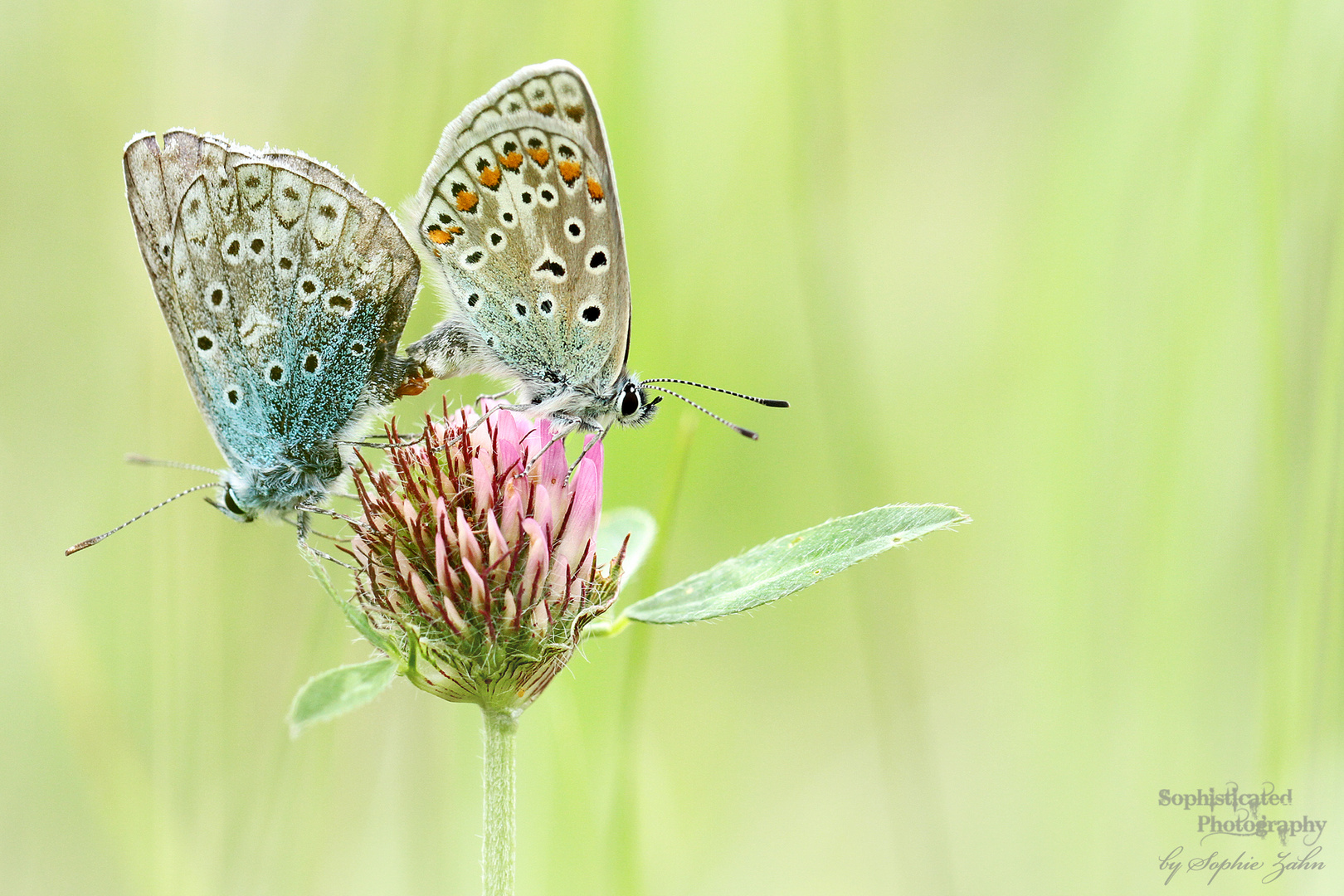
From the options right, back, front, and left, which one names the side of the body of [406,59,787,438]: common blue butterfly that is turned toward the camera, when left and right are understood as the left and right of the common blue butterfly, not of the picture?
right
